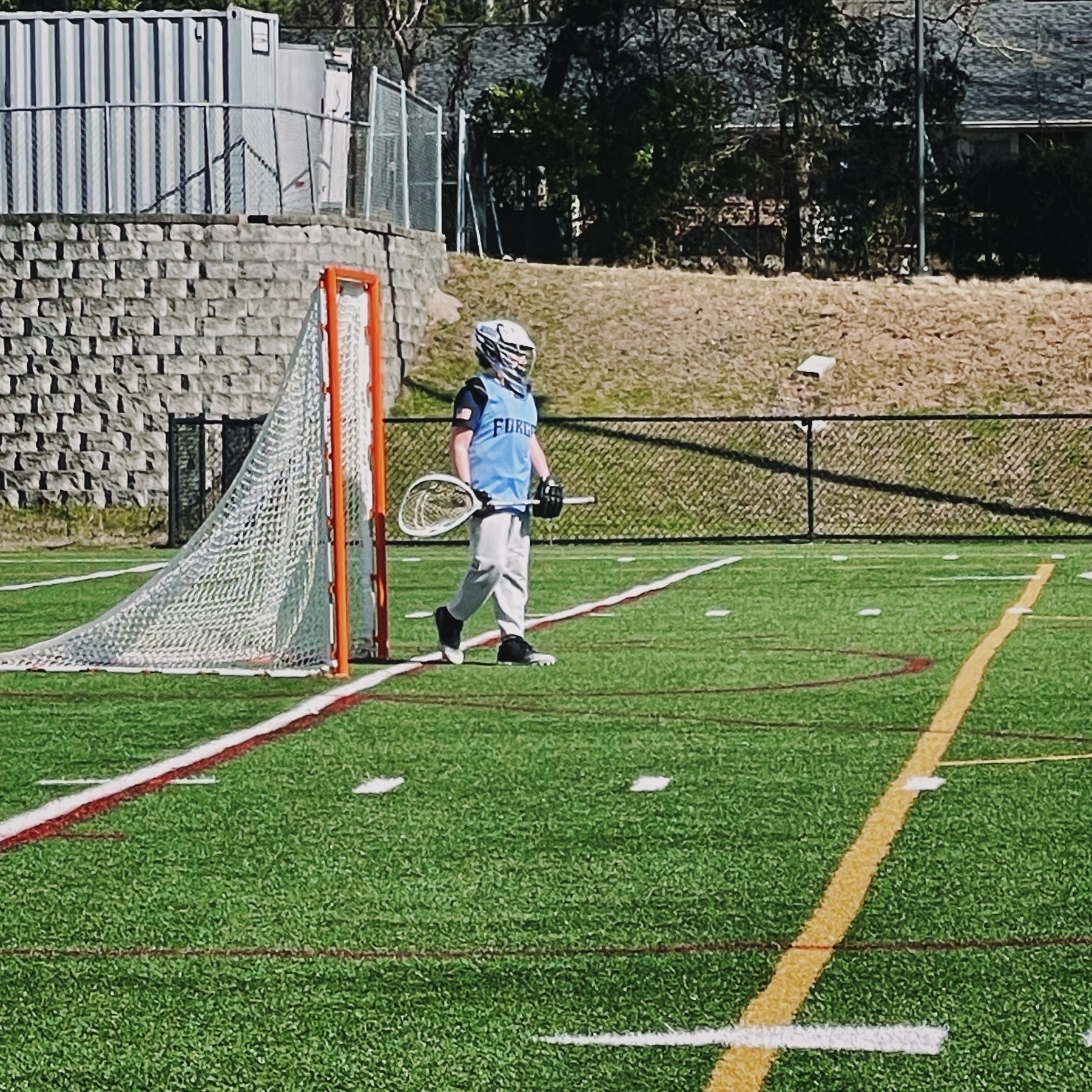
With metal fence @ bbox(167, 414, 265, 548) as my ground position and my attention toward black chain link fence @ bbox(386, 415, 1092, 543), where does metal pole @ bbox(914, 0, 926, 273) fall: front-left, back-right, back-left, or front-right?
front-left

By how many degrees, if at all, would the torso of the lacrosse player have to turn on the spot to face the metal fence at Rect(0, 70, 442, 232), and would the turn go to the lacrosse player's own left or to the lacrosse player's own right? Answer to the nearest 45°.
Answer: approximately 135° to the lacrosse player's own left

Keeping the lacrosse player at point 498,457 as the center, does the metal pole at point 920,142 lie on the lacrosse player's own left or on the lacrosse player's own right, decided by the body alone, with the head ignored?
on the lacrosse player's own left

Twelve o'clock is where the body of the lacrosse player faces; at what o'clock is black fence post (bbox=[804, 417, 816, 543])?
The black fence post is roughly at 8 o'clock from the lacrosse player.

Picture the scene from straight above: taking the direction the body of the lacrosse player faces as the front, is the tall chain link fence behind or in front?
behind

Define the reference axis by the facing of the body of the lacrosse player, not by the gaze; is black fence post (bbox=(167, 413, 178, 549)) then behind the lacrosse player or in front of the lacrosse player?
behind

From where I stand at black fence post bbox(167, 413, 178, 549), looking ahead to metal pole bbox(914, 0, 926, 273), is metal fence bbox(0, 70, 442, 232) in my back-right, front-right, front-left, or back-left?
front-left

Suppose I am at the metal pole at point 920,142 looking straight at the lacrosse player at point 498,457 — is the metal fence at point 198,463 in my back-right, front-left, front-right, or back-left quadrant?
front-right

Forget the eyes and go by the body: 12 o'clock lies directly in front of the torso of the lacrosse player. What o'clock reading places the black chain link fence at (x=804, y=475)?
The black chain link fence is roughly at 8 o'clock from the lacrosse player.
